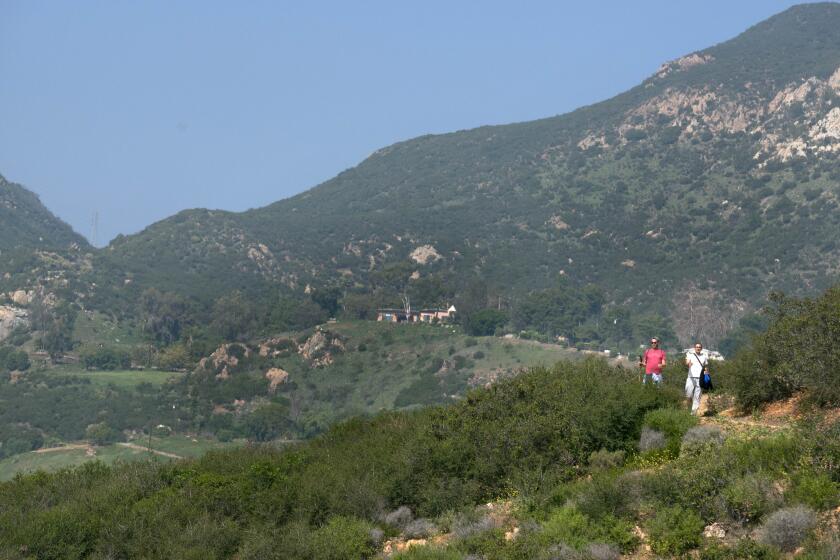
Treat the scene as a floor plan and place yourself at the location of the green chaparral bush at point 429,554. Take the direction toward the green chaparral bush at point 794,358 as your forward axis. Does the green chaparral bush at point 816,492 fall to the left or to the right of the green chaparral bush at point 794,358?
right

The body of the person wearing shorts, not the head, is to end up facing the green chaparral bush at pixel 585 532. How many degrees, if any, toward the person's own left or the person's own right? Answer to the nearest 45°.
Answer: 0° — they already face it

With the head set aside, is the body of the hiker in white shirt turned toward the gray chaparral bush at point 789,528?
yes

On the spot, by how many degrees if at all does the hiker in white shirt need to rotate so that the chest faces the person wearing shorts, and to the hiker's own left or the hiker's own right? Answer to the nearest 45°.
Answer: approximately 135° to the hiker's own right

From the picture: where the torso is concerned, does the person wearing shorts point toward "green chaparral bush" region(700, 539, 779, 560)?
yes

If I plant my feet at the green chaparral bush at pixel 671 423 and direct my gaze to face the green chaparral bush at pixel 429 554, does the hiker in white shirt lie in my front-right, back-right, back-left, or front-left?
back-right

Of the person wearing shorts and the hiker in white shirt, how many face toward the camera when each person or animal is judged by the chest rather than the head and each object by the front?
2

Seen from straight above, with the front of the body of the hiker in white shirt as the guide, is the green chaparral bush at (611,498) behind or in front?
in front

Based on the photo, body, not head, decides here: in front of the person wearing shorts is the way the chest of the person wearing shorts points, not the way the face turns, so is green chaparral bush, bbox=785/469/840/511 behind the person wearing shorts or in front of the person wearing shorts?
in front

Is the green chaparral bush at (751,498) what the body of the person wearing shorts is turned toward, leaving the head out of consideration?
yes

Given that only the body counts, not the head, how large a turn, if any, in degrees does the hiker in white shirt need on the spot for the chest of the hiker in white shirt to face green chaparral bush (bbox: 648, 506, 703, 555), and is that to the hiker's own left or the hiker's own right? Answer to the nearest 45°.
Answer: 0° — they already face it

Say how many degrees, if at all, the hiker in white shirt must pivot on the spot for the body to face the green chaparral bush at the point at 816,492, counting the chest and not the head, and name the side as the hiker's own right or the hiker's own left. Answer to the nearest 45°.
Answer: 0° — they already face it

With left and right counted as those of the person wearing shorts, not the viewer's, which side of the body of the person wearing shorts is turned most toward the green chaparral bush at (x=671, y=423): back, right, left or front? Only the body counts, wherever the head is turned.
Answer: front
